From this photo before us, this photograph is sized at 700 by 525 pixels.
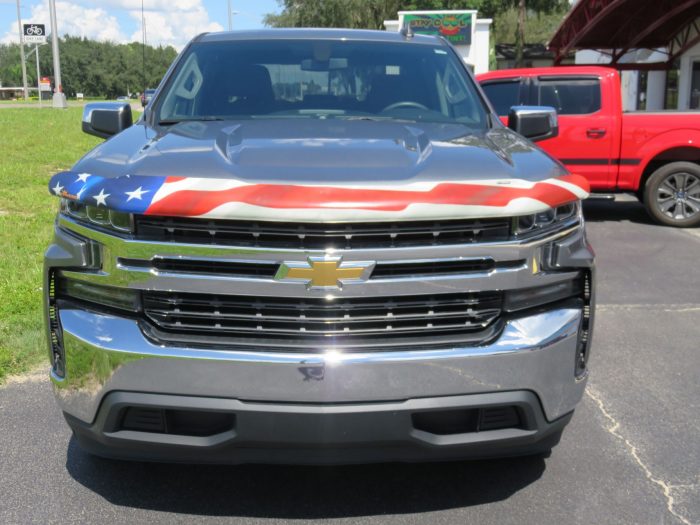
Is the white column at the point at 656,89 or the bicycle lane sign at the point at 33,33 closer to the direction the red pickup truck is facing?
the bicycle lane sign

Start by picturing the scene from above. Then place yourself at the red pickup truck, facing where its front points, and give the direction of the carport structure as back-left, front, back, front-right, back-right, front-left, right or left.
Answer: right

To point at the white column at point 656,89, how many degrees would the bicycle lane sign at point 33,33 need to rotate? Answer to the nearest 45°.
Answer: approximately 45° to its left

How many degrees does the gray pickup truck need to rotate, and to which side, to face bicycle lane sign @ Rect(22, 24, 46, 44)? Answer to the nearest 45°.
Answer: approximately 180°

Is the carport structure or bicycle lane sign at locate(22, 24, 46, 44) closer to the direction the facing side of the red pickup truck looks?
the bicycle lane sign

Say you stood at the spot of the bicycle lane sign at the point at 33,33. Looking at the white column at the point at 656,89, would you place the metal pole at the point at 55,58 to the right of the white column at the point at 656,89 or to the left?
right

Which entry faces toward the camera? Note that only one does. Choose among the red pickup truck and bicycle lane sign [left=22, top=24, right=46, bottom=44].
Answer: the bicycle lane sign

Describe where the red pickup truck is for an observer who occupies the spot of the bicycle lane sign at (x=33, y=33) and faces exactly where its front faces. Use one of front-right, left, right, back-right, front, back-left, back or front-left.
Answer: front

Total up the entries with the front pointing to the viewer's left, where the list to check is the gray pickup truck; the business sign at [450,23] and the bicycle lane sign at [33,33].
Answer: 0

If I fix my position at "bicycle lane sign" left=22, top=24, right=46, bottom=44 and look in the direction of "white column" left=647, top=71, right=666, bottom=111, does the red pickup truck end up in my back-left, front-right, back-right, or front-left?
front-right

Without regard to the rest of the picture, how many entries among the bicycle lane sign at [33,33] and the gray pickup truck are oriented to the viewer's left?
0

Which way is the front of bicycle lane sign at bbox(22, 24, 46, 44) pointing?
toward the camera

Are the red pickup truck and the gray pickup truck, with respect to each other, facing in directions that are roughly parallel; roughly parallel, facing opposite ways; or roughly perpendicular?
roughly perpendicular

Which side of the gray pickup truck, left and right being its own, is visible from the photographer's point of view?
front

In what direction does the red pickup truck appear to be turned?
to the viewer's left

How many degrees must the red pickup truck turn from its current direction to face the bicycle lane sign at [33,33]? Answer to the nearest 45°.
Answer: approximately 45° to its right

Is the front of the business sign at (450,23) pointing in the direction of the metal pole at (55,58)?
no

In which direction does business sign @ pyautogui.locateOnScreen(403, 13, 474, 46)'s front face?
toward the camera

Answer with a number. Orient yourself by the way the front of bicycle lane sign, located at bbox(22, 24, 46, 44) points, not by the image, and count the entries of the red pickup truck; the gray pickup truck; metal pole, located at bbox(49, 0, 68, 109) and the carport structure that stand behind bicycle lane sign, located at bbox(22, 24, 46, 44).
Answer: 0
